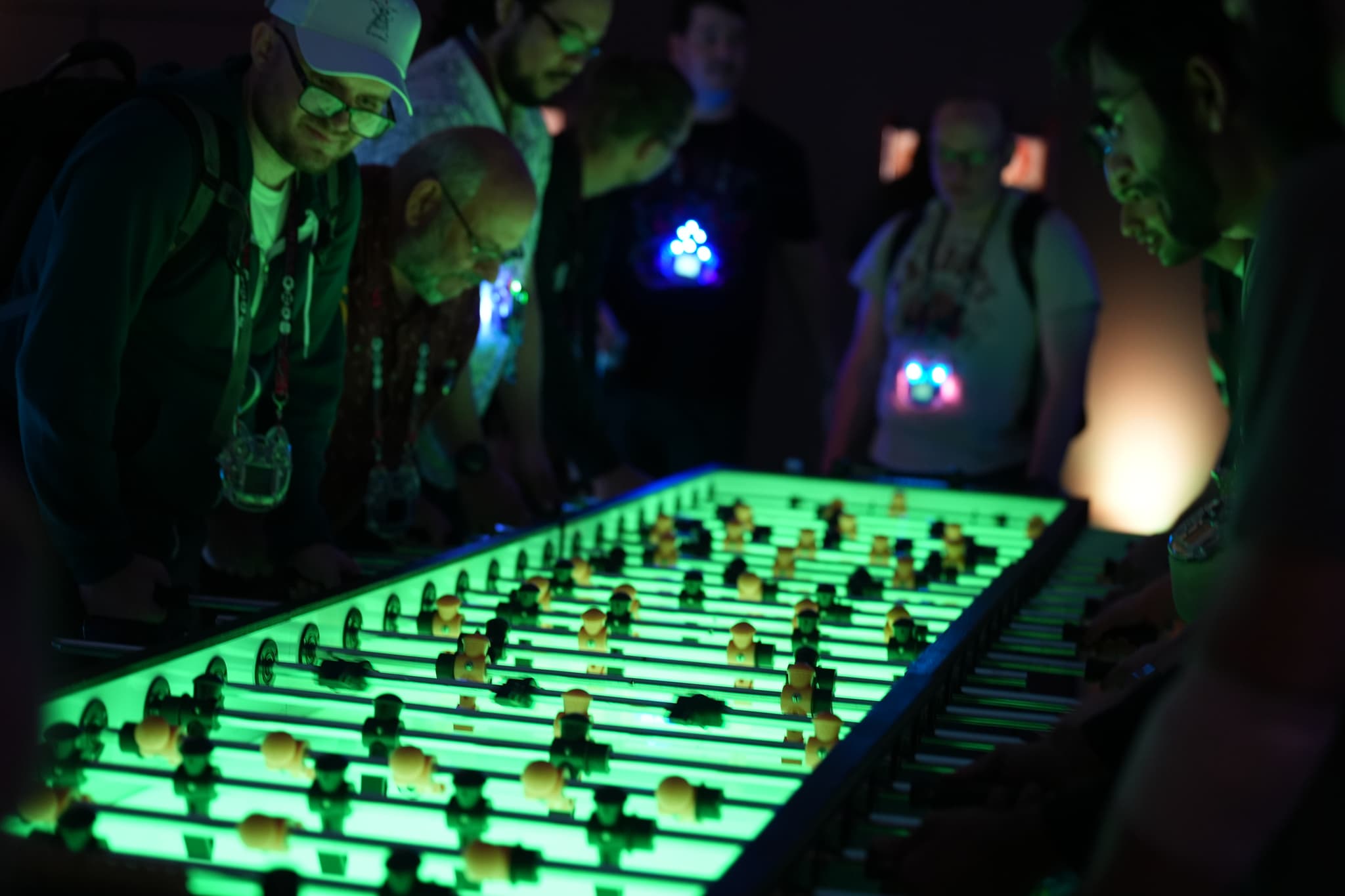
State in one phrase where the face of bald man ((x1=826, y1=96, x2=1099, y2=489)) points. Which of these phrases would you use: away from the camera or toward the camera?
toward the camera

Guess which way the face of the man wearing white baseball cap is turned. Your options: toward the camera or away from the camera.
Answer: toward the camera

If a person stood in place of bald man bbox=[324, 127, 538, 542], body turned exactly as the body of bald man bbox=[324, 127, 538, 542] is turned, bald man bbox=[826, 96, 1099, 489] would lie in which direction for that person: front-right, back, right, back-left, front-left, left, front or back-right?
left

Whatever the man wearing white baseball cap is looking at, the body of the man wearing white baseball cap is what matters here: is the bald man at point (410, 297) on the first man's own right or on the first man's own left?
on the first man's own left

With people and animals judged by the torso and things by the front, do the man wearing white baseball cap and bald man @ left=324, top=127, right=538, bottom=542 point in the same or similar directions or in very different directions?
same or similar directions

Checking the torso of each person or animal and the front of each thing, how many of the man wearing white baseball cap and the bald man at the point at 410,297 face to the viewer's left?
0

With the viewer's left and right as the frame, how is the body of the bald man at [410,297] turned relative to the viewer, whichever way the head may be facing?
facing the viewer and to the right of the viewer

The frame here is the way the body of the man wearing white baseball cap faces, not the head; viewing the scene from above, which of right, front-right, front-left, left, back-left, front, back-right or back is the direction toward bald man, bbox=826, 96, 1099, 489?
left
